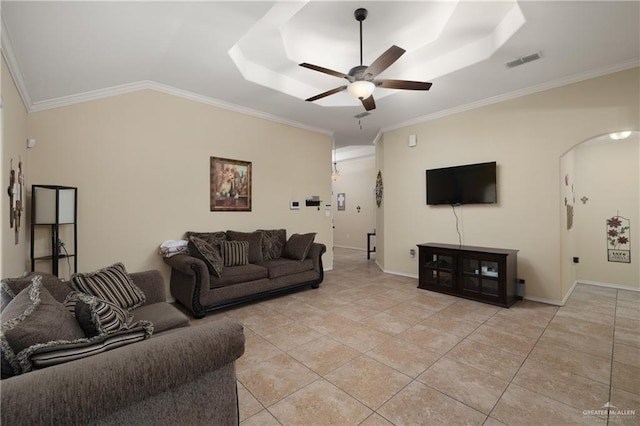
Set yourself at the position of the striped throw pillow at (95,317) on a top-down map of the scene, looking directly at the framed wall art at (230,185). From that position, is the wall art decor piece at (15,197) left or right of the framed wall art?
left

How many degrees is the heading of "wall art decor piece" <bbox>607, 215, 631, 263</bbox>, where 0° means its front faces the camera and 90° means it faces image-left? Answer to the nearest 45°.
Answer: approximately 0°

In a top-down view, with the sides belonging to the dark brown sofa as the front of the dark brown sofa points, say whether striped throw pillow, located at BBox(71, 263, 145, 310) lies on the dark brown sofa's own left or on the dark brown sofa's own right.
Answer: on the dark brown sofa's own right

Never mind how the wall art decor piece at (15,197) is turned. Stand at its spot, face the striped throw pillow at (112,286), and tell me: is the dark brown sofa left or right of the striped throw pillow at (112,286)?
left

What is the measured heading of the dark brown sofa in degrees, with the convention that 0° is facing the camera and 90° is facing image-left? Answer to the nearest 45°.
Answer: approximately 315°

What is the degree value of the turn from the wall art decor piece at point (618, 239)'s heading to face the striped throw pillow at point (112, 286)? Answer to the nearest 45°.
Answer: approximately 45° to its right

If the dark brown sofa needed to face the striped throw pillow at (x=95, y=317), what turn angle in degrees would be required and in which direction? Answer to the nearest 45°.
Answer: approximately 45° to its right

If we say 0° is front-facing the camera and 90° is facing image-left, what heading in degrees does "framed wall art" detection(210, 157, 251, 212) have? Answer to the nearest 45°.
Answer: approximately 315°
